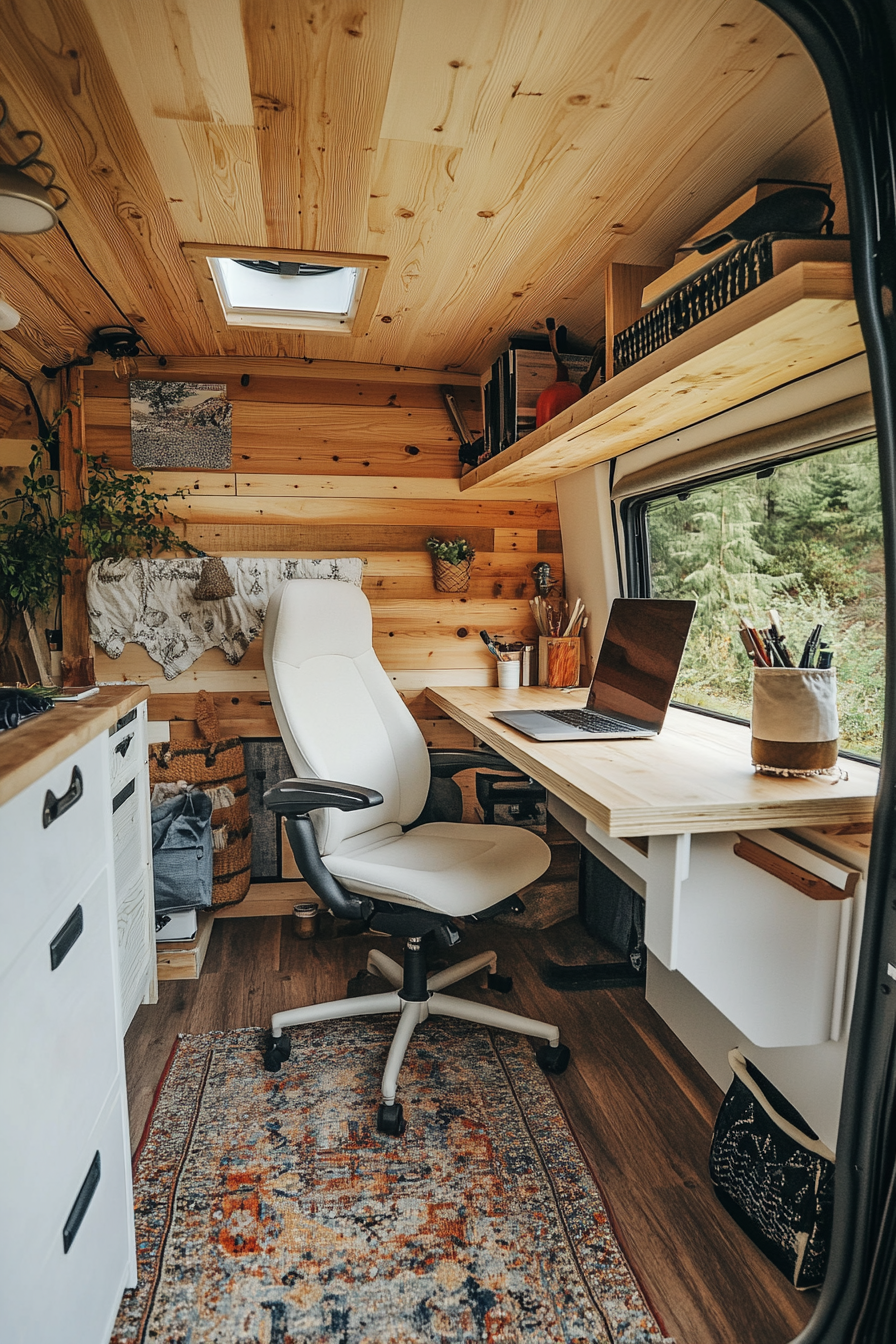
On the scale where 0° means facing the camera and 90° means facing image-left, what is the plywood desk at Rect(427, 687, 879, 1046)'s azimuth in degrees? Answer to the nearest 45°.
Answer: approximately 45°

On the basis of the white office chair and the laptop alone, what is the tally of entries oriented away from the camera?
0

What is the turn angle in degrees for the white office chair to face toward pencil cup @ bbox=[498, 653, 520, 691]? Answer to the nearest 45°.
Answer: approximately 90° to its left

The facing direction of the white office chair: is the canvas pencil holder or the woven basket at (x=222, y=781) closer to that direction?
the canvas pencil holder

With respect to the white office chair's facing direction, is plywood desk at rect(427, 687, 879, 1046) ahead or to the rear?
ahead

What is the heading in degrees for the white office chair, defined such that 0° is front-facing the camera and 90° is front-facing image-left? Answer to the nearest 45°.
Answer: approximately 315°

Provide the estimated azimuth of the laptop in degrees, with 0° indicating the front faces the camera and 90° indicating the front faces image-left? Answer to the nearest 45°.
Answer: approximately 45°

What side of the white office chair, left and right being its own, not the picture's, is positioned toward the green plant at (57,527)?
back

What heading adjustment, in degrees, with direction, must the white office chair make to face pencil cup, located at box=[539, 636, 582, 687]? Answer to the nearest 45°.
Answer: approximately 90° to its left
